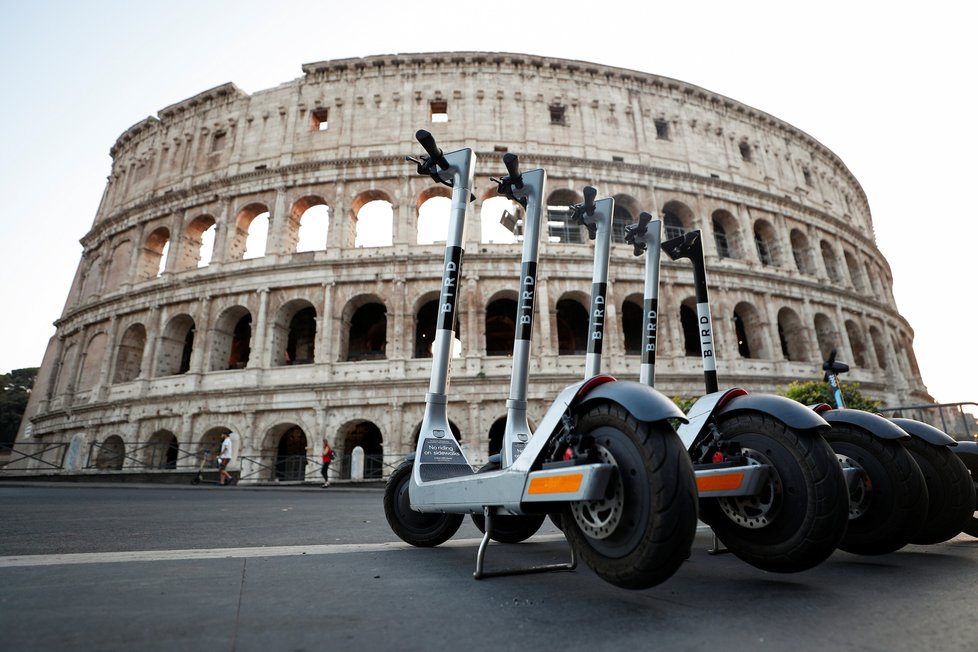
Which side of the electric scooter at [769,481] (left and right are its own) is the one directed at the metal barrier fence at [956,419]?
right

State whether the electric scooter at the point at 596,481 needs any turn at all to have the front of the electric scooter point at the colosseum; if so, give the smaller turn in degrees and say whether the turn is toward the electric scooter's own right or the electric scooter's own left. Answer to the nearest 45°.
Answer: approximately 45° to the electric scooter's own right

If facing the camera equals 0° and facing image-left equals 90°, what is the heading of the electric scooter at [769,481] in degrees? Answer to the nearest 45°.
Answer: approximately 135°

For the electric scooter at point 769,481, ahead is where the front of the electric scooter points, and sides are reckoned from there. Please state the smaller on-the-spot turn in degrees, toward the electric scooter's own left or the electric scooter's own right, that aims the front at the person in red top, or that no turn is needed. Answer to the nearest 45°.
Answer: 0° — it already faces them

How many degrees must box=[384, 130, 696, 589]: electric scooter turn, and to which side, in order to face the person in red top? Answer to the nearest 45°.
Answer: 0° — it already faces them

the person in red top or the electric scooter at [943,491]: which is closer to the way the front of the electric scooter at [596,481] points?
the person in red top

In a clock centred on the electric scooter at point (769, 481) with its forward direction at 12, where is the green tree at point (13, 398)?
The green tree is roughly at 11 o'clock from the electric scooter.

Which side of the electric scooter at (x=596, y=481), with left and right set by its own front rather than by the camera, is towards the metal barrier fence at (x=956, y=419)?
right

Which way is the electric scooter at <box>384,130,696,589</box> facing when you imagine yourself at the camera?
facing away from the viewer and to the left of the viewer

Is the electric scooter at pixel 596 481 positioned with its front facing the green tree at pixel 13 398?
yes
